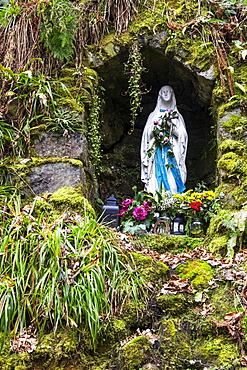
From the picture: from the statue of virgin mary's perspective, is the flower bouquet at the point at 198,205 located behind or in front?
in front

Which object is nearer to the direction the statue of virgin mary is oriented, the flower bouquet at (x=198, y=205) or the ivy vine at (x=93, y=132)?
the flower bouquet

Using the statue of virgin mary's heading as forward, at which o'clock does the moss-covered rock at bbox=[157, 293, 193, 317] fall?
The moss-covered rock is roughly at 12 o'clock from the statue of virgin mary.

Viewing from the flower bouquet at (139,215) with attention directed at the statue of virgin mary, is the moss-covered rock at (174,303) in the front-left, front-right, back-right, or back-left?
back-right

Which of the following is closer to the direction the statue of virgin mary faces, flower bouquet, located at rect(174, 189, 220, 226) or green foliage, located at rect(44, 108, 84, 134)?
the flower bouquet

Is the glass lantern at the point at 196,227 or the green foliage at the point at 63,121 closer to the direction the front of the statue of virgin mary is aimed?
the glass lantern

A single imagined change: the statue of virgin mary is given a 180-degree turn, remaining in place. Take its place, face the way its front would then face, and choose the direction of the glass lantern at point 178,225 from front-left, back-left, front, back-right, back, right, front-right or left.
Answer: back

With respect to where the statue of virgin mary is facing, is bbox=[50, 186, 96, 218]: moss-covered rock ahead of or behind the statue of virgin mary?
ahead

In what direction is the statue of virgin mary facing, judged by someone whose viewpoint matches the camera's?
facing the viewer

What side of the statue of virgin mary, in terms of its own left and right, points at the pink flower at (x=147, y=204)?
front

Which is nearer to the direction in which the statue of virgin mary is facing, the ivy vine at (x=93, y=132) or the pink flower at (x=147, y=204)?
the pink flower

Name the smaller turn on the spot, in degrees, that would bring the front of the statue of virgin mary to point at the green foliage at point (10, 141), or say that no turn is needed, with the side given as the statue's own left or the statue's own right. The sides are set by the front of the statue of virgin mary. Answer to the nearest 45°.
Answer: approximately 45° to the statue's own right

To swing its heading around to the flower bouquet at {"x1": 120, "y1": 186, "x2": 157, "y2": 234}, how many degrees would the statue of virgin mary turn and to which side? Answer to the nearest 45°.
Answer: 0° — it already faces it
